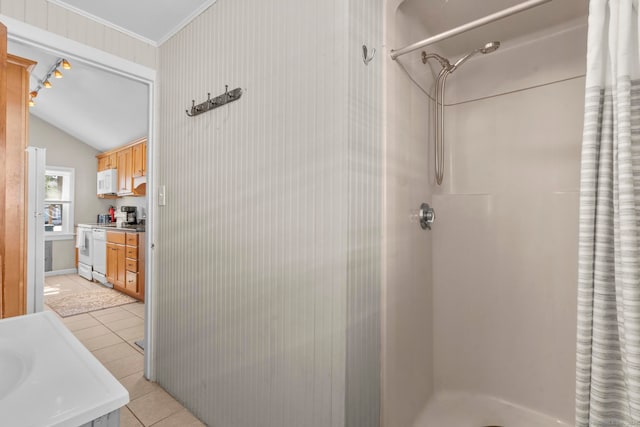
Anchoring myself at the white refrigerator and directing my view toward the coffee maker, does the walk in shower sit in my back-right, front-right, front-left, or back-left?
back-right

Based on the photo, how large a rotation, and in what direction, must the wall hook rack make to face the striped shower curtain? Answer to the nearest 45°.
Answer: approximately 90° to its left

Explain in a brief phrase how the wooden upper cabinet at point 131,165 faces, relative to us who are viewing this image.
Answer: facing the viewer and to the left of the viewer

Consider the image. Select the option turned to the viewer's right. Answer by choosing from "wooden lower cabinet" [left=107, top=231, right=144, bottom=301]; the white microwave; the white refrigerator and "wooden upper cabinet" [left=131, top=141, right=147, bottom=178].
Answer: the white refrigerator

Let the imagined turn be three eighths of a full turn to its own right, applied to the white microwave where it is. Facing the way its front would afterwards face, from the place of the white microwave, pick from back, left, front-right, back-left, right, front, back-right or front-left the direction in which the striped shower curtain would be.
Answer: back

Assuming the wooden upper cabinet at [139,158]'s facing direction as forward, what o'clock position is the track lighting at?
The track lighting is roughly at 12 o'clock from the wooden upper cabinet.

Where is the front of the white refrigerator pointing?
to the viewer's right

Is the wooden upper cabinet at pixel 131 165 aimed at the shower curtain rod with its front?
no

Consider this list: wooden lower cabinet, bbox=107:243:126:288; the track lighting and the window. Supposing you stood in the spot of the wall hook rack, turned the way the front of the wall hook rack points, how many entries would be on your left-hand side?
0

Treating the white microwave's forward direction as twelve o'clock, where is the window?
The window is roughly at 3 o'clock from the white microwave.

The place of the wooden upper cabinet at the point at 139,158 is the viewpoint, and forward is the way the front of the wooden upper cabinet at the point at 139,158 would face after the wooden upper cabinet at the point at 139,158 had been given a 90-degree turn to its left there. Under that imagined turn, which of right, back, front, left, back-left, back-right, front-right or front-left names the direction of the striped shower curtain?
front-right

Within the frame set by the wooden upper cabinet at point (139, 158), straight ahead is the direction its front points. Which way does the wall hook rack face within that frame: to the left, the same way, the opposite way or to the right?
the same way

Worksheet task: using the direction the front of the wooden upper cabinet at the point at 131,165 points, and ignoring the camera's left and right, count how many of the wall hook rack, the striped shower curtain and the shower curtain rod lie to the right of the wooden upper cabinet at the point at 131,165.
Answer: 0

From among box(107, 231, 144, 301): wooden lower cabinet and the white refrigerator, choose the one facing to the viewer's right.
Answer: the white refrigerator

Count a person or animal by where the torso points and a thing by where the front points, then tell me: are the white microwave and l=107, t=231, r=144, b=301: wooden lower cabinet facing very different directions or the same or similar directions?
same or similar directions

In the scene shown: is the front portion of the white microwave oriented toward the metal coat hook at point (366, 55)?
no

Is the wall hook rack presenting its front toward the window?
no

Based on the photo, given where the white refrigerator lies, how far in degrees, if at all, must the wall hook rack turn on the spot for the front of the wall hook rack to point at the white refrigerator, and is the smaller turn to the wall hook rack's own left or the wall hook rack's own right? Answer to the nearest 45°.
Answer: approximately 90° to the wall hook rack's own right

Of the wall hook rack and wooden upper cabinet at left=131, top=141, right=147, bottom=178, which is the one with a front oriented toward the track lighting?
the wooden upper cabinet

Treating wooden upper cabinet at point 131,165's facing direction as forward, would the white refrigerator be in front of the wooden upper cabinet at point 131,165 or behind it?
in front
